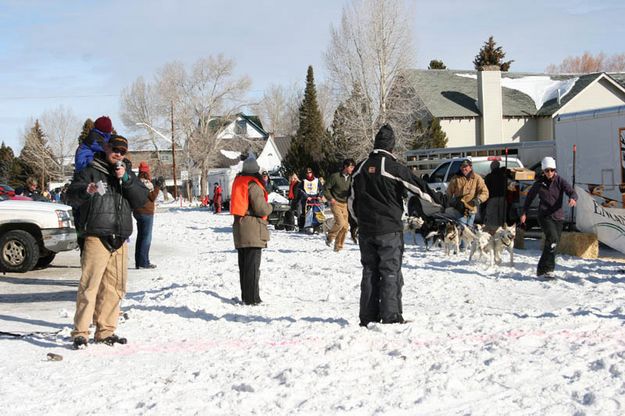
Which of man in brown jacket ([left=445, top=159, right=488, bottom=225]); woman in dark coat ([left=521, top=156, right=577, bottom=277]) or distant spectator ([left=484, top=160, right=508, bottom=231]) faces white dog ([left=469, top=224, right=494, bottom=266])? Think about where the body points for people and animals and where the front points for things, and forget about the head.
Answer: the man in brown jacket

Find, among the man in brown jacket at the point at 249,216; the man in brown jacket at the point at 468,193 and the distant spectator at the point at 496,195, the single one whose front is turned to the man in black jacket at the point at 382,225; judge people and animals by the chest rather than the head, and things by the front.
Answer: the man in brown jacket at the point at 468,193

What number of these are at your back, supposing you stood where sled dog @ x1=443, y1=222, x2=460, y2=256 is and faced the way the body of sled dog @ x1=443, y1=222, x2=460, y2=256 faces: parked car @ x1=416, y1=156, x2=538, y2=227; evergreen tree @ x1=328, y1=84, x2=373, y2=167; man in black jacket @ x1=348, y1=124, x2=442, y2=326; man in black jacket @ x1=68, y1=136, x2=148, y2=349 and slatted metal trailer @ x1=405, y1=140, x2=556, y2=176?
3

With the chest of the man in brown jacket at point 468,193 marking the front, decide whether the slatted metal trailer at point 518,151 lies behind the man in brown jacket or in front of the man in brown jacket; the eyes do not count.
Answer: behind

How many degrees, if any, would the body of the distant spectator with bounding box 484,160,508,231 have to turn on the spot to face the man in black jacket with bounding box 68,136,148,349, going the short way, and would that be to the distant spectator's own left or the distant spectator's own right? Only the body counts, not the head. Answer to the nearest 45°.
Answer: approximately 180°

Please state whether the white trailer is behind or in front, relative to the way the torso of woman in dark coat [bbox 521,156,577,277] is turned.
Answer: behind

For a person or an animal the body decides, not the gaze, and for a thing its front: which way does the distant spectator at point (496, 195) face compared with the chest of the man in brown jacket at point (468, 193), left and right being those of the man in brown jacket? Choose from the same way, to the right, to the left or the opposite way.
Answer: the opposite way

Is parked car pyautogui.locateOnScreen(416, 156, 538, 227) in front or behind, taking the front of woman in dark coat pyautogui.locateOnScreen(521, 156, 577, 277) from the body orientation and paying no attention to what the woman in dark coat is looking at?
behind
